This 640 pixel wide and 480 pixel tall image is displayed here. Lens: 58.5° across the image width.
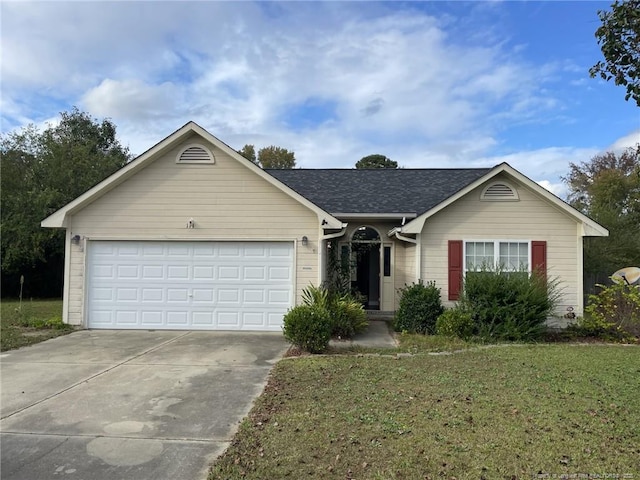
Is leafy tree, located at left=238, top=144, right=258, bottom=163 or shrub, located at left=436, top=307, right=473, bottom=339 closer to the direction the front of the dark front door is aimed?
the shrub

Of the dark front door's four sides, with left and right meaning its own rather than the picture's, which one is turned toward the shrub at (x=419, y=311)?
front

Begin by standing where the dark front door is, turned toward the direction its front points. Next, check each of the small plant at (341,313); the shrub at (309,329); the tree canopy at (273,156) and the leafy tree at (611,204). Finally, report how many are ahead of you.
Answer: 2

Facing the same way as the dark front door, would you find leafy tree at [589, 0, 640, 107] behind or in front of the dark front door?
in front

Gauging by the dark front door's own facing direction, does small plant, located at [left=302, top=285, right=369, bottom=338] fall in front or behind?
in front

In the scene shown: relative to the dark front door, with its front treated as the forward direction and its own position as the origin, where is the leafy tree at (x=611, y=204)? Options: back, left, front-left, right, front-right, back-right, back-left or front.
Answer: back-left

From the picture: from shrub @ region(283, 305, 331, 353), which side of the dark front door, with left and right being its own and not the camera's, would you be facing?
front

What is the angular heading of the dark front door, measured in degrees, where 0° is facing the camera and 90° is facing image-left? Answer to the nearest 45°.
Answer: approximately 0°

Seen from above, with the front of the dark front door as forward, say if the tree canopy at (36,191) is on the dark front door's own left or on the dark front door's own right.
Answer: on the dark front door's own right

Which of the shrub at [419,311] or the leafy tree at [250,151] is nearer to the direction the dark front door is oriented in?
the shrub
